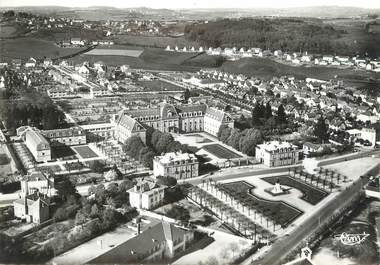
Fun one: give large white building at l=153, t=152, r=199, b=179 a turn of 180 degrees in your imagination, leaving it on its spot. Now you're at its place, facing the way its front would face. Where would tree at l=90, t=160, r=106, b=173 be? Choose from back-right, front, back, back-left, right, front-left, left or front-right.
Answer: front-left

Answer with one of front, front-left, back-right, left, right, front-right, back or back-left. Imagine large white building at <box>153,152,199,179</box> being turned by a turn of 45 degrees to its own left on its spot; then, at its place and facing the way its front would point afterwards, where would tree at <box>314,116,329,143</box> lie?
front-left

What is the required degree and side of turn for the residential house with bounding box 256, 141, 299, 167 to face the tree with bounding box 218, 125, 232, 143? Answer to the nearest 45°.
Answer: approximately 180°

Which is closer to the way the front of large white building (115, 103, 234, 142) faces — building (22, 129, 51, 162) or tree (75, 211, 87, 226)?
the tree

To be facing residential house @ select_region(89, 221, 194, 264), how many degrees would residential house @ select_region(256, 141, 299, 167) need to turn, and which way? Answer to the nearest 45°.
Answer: approximately 45° to its right

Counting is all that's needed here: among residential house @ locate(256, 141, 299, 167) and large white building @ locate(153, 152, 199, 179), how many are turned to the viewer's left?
0

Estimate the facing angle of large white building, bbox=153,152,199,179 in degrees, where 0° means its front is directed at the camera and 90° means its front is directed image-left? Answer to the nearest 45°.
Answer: approximately 315°

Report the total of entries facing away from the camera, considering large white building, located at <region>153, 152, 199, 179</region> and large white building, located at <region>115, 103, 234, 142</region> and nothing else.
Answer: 0

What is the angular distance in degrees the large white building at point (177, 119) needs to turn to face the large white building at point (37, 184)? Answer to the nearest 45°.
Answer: approximately 90° to its right

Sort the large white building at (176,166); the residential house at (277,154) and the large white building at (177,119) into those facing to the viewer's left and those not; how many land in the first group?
0

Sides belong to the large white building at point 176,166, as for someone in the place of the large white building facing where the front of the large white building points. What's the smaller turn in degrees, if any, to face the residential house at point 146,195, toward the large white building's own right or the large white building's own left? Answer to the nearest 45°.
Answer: approximately 45° to the large white building's own right

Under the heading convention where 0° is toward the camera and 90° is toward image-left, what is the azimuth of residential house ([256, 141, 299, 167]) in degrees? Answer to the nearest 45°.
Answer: approximately 315°
